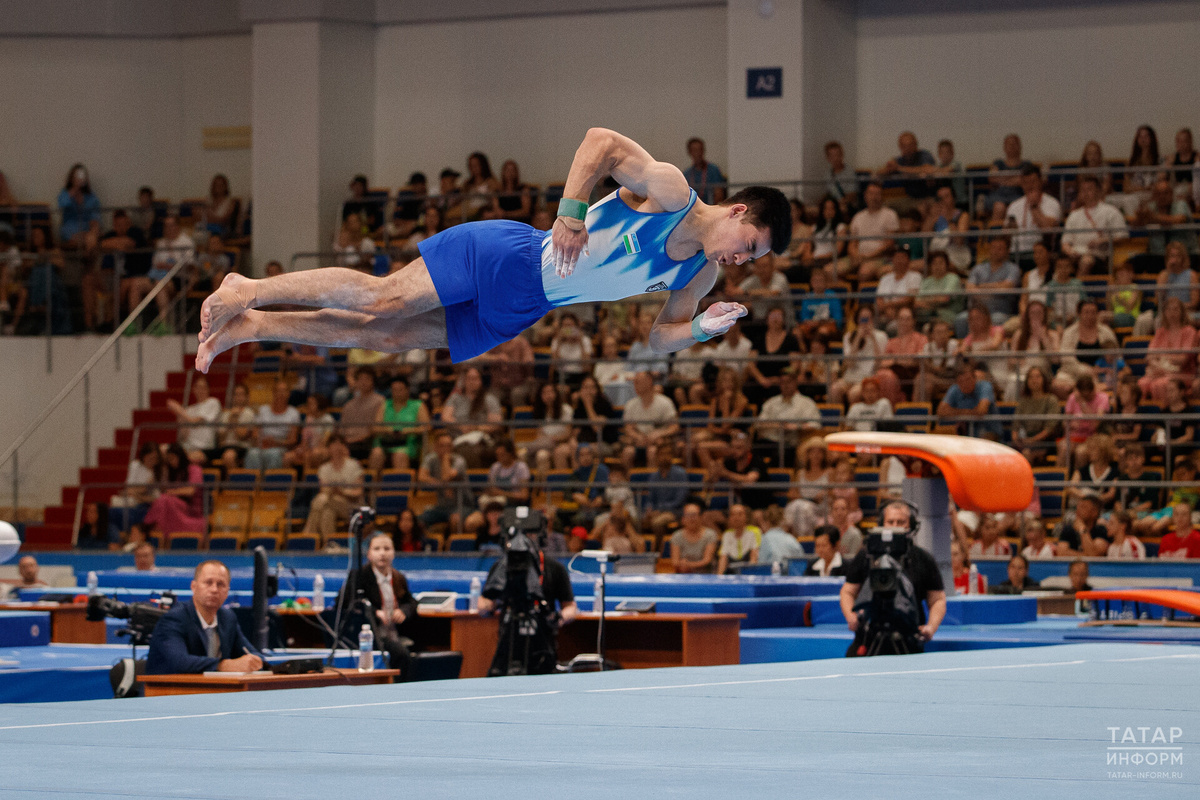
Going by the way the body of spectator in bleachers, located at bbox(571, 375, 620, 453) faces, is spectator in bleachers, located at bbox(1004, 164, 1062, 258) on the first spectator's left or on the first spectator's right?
on the first spectator's left

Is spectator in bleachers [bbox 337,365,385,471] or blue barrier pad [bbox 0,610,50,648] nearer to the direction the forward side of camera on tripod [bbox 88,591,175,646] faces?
the blue barrier pad

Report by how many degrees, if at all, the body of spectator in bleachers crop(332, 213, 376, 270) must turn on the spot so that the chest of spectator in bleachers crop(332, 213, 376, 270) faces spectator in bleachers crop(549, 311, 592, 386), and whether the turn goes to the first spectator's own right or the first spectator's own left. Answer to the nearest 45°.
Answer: approximately 45° to the first spectator's own left

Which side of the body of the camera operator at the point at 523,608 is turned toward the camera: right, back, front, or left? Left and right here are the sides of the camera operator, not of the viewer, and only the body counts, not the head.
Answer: front

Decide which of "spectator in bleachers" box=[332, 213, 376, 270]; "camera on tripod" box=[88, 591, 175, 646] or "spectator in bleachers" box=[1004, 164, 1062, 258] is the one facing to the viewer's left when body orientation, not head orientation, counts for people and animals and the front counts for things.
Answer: the camera on tripod

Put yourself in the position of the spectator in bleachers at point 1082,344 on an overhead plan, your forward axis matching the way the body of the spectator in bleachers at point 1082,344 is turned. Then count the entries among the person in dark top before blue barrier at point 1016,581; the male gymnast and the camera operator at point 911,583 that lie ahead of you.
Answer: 3

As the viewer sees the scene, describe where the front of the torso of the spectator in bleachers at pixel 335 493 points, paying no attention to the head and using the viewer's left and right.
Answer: facing the viewer and to the left of the viewer

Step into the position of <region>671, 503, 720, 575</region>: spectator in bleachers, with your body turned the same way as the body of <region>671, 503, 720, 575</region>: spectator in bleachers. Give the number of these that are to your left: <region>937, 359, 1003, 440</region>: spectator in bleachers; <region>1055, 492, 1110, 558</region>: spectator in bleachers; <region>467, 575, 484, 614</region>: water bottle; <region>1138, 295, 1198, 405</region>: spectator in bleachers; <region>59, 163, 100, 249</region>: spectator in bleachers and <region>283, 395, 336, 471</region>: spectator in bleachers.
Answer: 3

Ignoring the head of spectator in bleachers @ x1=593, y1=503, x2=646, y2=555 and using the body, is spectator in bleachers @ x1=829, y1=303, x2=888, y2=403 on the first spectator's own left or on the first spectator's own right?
on the first spectator's own left

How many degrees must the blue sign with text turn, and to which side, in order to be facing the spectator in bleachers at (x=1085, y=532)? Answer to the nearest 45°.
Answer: approximately 45° to its left

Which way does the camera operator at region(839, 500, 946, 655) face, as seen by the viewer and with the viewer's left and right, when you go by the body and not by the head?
facing the viewer

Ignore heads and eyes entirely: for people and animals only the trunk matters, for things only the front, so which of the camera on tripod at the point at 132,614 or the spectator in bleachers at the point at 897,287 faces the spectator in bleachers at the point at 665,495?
the spectator in bleachers at the point at 897,287
